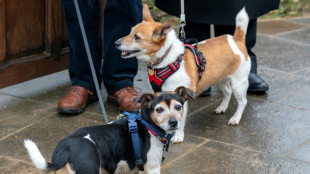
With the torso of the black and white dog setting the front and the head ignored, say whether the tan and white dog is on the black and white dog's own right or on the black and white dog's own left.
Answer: on the black and white dog's own left

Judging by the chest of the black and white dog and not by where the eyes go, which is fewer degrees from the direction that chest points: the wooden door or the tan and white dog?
the tan and white dog

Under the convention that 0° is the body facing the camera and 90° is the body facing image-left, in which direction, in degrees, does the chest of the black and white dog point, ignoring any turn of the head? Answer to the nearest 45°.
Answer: approximately 270°

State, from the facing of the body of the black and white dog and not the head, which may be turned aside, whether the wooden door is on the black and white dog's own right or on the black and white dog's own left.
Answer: on the black and white dog's own left
